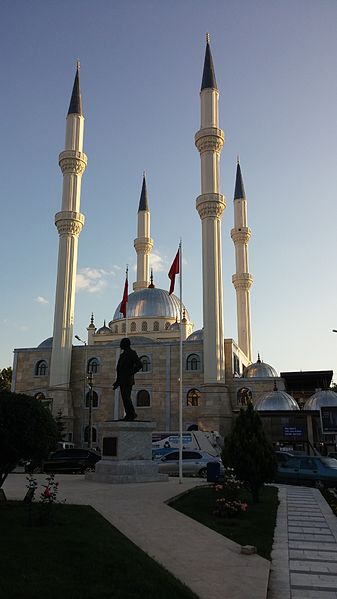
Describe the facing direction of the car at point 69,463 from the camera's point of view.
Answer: facing to the left of the viewer

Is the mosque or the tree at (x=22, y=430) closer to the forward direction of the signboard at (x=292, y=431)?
the tree

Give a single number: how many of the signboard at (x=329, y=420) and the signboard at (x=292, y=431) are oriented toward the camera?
2

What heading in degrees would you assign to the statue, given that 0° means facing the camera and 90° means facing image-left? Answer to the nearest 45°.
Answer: approximately 45°

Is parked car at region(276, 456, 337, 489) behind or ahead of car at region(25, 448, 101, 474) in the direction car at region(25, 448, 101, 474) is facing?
behind
